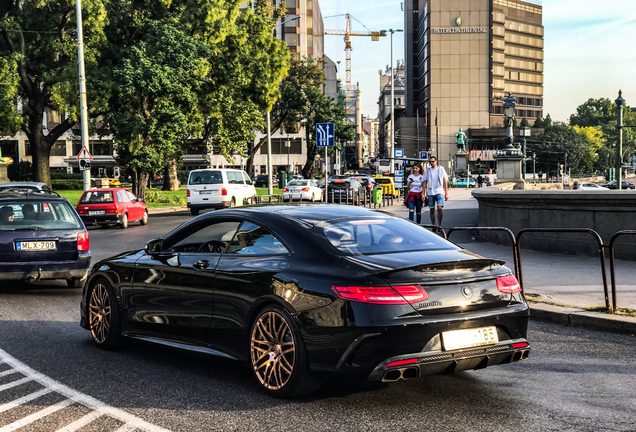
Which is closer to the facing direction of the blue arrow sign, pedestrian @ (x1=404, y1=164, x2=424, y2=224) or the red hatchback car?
the pedestrian

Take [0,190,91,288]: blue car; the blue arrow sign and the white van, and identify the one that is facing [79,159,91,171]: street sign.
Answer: the blue car

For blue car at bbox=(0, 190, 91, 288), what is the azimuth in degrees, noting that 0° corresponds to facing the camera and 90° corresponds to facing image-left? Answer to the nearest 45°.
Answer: approximately 180°

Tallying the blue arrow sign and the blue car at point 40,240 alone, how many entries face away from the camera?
1

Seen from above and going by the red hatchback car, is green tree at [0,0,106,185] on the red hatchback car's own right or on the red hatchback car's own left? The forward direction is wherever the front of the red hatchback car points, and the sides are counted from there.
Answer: on the red hatchback car's own left

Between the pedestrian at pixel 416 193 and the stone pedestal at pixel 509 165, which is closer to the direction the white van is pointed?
the stone pedestal

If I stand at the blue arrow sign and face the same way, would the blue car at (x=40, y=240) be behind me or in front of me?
in front

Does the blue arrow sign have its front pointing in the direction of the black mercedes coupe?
yes

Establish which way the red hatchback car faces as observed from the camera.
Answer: facing away from the viewer and to the right of the viewer

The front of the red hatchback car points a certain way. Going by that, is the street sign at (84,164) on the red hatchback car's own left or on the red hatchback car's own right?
on the red hatchback car's own left

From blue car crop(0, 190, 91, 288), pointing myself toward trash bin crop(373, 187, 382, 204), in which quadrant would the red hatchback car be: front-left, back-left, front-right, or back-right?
front-left

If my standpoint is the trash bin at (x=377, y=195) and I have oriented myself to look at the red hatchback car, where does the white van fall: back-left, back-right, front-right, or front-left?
front-right

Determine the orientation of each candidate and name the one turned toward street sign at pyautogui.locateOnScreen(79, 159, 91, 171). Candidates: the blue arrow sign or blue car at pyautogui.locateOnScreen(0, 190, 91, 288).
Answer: the blue car

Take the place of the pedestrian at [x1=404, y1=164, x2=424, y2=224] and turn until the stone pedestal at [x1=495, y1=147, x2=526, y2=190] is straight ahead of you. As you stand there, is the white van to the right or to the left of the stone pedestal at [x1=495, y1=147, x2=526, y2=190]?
left

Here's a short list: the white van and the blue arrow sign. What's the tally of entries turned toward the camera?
1

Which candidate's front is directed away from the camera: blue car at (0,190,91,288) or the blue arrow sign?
the blue car

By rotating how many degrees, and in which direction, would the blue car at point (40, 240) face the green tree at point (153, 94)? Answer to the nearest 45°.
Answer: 0° — it already faces it
